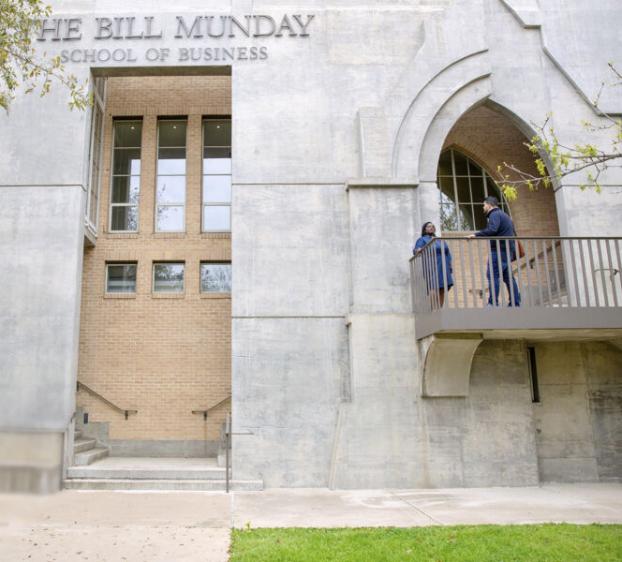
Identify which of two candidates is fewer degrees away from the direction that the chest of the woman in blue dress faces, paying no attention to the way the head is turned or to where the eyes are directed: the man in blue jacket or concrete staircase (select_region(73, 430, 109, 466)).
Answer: the man in blue jacket

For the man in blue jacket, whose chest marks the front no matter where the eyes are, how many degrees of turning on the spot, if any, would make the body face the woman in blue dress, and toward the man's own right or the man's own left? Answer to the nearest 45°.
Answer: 0° — they already face them

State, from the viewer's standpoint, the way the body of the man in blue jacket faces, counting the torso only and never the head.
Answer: to the viewer's left

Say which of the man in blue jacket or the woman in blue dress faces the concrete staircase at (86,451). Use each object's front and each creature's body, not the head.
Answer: the man in blue jacket

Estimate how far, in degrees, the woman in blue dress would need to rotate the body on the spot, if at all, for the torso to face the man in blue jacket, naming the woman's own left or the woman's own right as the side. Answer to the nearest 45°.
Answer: approximately 45° to the woman's own left

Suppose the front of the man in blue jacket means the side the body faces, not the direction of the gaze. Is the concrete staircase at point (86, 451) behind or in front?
in front

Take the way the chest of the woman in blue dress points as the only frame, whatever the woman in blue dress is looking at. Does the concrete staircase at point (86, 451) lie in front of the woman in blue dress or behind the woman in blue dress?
behind

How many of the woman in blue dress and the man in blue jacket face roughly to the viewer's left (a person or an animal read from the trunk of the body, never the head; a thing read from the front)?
1

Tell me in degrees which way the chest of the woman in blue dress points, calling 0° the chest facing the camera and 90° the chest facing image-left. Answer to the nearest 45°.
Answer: approximately 315°

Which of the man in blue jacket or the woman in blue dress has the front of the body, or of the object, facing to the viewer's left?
the man in blue jacket
